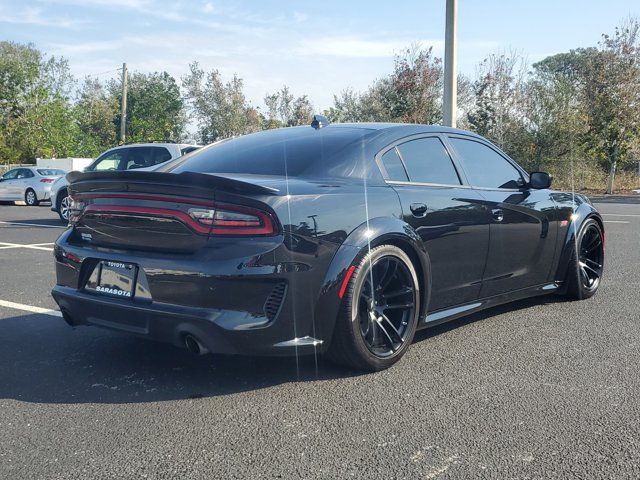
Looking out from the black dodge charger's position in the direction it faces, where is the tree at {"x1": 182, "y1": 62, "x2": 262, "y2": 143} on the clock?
The tree is roughly at 10 o'clock from the black dodge charger.

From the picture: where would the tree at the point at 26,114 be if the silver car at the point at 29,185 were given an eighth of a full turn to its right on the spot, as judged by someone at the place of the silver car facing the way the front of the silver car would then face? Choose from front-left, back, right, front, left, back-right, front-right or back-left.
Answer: front

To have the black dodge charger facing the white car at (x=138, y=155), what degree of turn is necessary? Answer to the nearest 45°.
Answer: approximately 45° to its left

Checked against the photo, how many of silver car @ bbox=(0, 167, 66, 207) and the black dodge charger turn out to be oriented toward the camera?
0

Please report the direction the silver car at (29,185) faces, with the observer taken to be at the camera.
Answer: facing away from the viewer and to the left of the viewer

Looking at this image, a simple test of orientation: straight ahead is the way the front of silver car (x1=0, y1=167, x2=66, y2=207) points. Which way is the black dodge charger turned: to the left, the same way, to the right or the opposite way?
to the right

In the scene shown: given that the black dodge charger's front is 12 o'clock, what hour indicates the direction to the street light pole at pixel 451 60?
The street light pole is roughly at 11 o'clock from the black dodge charger.

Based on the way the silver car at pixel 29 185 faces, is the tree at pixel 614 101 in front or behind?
behind

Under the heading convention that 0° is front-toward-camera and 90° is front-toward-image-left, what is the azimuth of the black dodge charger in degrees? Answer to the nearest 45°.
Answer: approximately 225°

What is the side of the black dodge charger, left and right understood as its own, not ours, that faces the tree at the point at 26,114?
left

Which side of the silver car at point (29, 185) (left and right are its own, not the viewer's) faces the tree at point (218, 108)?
right

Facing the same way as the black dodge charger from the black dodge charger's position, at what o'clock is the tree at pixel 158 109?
The tree is roughly at 10 o'clock from the black dodge charger.

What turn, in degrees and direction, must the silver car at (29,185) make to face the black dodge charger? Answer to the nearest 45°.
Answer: approximately 135° to its left
